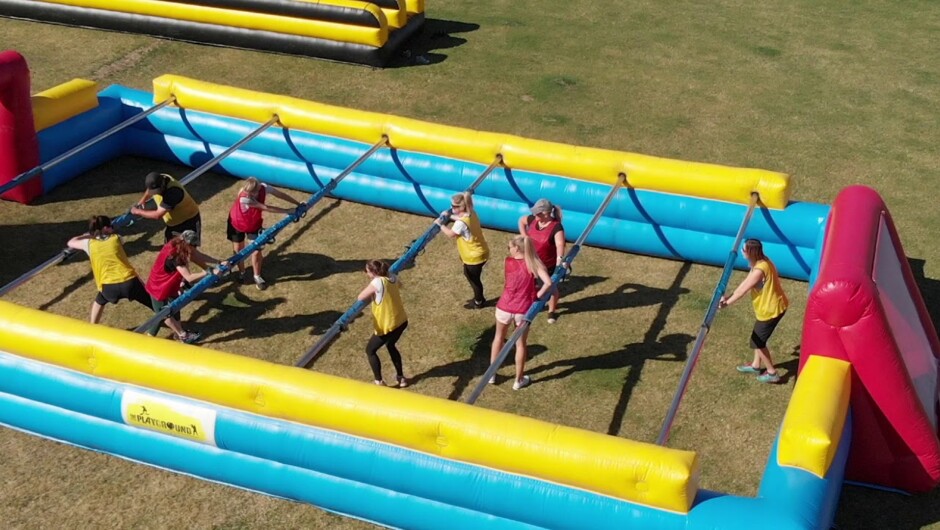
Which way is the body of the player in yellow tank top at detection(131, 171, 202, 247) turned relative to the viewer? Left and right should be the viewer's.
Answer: facing to the left of the viewer

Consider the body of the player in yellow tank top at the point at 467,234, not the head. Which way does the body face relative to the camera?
to the viewer's left

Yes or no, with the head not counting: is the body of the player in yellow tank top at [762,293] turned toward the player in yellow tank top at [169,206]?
yes

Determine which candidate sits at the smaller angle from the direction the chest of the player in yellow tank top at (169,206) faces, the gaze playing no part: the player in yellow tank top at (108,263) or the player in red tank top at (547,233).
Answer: the player in yellow tank top

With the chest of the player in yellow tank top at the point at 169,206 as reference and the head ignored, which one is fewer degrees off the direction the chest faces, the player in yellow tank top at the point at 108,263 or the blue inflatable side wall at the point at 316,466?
the player in yellow tank top

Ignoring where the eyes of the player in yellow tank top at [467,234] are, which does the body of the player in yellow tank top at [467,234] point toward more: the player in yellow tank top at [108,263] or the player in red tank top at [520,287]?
the player in yellow tank top

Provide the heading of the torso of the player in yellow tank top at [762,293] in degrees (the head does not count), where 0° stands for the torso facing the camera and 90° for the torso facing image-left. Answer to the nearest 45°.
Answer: approximately 90°

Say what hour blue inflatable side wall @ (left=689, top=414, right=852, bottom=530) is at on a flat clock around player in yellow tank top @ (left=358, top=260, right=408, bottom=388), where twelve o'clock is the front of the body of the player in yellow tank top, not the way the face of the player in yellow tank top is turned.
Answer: The blue inflatable side wall is roughly at 6 o'clock from the player in yellow tank top.

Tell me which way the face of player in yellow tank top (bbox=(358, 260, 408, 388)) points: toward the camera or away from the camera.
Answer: away from the camera

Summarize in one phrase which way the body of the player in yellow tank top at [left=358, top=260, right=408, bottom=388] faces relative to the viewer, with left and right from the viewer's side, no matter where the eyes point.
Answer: facing away from the viewer and to the left of the viewer

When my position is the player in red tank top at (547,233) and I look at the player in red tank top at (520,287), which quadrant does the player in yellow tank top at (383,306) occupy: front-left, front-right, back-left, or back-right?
front-right

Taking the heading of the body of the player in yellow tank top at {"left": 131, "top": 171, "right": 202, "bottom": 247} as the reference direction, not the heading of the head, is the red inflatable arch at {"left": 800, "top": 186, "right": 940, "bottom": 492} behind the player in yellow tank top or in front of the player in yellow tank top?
behind

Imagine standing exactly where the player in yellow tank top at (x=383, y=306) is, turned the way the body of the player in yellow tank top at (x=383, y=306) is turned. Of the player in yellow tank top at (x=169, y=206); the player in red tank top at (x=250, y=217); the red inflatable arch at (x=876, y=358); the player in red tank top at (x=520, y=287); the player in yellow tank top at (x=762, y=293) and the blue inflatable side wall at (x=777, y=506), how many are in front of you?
2

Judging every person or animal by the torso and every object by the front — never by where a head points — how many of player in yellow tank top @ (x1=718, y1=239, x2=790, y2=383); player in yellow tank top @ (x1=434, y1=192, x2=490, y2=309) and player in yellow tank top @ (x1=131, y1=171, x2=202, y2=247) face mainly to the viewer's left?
3

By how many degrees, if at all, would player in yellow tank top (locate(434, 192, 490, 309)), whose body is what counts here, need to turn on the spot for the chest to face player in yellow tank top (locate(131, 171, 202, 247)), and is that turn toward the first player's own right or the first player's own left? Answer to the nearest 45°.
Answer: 0° — they already face them
